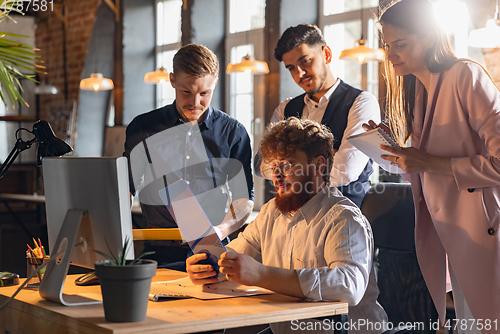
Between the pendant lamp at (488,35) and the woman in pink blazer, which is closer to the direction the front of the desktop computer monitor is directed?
the pendant lamp

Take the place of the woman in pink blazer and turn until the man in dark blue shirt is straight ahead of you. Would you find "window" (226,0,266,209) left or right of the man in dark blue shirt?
right

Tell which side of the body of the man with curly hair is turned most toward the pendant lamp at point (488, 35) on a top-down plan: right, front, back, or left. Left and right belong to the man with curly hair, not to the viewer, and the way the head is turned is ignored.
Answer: back

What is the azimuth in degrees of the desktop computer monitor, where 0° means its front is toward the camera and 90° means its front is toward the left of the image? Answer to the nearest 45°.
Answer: approximately 225°

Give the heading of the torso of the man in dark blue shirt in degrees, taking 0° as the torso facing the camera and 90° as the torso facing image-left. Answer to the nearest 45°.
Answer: approximately 0°

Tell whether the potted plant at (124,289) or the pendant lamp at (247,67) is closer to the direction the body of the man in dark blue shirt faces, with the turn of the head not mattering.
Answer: the potted plant

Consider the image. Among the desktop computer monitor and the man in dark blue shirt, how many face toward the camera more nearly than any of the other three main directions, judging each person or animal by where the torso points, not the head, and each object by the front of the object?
1

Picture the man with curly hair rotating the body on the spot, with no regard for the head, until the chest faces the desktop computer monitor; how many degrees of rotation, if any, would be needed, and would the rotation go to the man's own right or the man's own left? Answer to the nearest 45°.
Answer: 0° — they already face it

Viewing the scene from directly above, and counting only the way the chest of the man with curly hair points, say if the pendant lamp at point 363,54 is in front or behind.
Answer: behind

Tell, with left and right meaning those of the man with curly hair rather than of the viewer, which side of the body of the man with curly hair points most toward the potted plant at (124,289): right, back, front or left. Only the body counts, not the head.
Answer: front

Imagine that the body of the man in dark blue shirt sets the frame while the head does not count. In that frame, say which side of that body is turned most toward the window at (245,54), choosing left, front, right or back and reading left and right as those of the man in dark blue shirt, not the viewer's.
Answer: back
